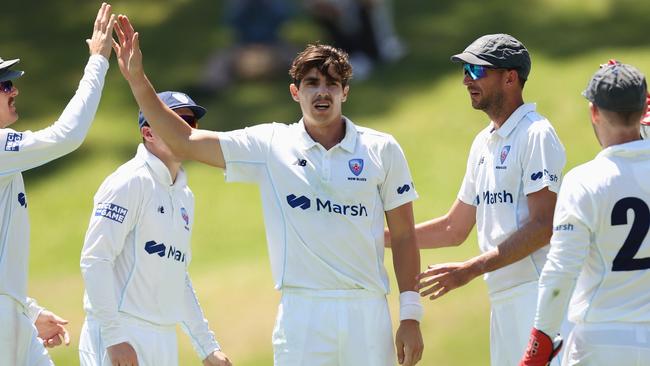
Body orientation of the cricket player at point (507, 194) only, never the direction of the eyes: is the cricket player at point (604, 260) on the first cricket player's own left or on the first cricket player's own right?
on the first cricket player's own left

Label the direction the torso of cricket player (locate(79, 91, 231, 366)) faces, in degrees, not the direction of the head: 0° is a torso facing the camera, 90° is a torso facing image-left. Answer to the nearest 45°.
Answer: approximately 315°

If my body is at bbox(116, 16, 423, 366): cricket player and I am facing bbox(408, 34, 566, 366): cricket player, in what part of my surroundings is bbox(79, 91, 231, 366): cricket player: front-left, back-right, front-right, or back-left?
back-left

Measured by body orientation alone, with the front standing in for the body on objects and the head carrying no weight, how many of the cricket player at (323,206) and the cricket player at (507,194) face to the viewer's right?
0

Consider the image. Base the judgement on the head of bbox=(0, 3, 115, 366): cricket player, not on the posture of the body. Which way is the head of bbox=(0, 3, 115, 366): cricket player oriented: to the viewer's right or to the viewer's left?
to the viewer's right

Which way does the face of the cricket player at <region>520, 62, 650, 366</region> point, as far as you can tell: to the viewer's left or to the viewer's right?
to the viewer's left

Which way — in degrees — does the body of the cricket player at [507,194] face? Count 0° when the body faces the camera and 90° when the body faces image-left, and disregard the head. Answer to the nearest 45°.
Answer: approximately 45°

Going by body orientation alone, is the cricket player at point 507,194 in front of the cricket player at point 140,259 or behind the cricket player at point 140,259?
in front

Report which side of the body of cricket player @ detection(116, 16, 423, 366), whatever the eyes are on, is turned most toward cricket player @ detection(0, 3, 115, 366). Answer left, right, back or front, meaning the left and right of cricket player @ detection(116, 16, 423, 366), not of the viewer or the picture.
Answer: right

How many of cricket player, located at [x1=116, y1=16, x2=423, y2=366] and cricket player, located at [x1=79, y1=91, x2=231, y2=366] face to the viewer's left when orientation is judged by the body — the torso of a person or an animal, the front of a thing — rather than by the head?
0

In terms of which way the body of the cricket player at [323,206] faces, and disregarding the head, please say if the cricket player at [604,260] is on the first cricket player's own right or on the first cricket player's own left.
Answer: on the first cricket player's own left

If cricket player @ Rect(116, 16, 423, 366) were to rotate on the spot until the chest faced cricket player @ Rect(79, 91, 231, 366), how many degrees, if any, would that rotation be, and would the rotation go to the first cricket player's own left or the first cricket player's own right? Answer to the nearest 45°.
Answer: approximately 90° to the first cricket player's own right
